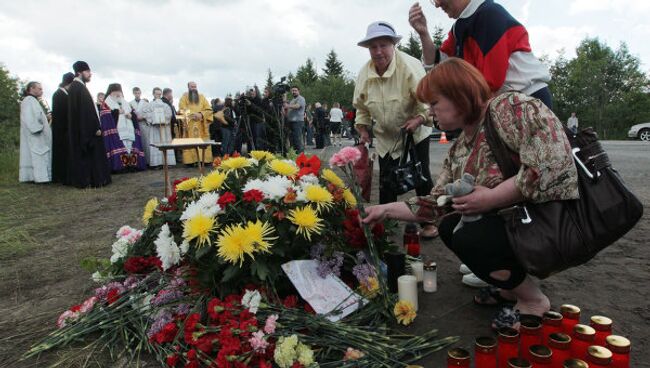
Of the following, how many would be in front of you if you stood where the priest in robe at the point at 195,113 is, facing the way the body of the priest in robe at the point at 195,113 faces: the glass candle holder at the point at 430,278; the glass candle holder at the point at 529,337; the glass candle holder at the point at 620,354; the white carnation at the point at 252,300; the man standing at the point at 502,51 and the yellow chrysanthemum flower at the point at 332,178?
6

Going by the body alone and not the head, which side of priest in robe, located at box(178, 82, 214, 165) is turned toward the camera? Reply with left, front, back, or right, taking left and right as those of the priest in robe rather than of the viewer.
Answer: front

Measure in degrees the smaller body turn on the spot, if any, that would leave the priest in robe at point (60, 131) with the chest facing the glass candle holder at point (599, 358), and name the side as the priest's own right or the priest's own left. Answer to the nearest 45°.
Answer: approximately 90° to the priest's own right

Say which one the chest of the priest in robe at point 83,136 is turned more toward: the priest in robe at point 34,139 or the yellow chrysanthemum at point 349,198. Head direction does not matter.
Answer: the yellow chrysanthemum

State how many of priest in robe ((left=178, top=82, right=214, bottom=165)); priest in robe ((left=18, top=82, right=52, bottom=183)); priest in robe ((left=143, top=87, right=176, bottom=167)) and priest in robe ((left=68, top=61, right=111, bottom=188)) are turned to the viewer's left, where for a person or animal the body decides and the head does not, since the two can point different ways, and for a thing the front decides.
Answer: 0

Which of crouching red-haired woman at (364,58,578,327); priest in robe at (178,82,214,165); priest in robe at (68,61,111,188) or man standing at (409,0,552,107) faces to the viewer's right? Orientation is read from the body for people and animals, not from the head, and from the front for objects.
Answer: priest in robe at (68,61,111,188)

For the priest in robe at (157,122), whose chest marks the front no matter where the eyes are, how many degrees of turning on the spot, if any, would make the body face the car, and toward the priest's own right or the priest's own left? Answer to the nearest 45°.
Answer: approximately 90° to the priest's own left

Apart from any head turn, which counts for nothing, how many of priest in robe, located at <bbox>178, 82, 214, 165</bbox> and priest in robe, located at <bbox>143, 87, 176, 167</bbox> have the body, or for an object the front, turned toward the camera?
2

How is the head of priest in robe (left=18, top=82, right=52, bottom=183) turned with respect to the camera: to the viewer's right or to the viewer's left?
to the viewer's right

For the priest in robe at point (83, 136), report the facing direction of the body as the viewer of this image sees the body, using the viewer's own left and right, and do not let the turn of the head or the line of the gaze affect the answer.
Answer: facing to the right of the viewer

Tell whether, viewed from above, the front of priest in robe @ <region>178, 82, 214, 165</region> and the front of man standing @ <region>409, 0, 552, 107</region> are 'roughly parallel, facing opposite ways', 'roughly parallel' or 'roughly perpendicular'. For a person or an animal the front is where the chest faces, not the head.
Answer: roughly perpendicular

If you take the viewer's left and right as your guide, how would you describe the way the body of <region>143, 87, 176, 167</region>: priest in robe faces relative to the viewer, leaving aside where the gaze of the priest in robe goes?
facing the viewer

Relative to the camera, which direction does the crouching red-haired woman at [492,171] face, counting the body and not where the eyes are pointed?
to the viewer's left
